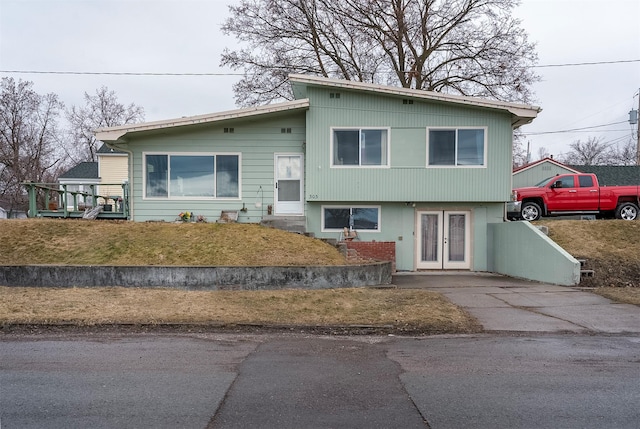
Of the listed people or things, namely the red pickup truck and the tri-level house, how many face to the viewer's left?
1

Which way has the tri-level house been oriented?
toward the camera

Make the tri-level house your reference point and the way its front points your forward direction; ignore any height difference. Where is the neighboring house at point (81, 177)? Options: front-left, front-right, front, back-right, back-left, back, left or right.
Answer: back-right

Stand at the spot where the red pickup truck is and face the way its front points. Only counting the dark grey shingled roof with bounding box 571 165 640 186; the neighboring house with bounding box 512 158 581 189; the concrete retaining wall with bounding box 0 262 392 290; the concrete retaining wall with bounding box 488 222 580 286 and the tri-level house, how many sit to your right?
2

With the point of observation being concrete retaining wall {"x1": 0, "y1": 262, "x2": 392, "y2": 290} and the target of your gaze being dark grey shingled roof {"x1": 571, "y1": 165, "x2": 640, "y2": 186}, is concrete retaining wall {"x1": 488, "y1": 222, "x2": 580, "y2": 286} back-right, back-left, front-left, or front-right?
front-right

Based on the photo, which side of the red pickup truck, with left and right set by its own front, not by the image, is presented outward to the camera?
left

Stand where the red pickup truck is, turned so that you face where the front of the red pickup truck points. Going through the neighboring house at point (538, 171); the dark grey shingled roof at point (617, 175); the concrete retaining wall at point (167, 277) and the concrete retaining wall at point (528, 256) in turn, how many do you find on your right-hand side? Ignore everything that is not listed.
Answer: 2

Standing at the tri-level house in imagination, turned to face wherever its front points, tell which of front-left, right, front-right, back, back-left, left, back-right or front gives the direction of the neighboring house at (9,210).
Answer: back-right

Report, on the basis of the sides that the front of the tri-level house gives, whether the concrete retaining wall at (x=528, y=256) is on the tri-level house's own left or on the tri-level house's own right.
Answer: on the tri-level house's own left

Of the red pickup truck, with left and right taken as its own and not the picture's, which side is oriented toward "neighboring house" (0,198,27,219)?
front

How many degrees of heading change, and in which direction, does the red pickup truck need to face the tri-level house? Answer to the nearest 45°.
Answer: approximately 45° to its left
